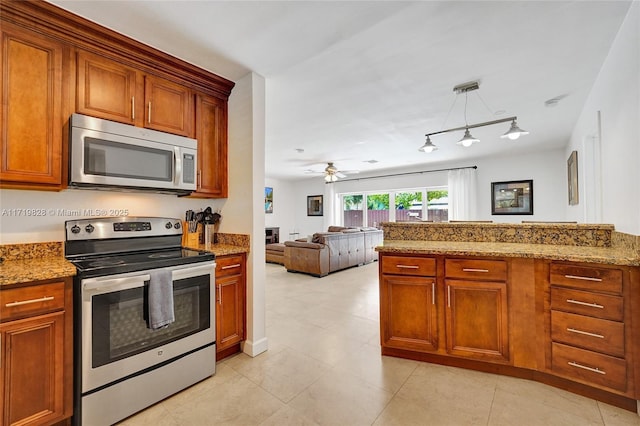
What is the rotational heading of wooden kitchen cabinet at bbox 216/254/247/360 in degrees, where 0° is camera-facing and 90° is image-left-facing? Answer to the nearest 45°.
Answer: approximately 315°

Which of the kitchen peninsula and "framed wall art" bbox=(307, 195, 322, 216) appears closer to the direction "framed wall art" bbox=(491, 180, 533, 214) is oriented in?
the kitchen peninsula

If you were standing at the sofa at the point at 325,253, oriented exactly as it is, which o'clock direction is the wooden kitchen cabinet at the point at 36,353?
The wooden kitchen cabinet is roughly at 8 o'clock from the sofa.

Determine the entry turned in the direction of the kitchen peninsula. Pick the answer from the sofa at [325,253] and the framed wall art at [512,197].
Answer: the framed wall art

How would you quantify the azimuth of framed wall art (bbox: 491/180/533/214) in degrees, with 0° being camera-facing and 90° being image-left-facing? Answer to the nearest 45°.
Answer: approximately 0°

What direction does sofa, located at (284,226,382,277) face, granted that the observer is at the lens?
facing away from the viewer and to the left of the viewer

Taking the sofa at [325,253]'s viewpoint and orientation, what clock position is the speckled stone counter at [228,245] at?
The speckled stone counter is roughly at 8 o'clock from the sofa.

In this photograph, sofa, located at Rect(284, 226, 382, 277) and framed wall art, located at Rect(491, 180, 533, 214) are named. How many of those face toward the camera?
1

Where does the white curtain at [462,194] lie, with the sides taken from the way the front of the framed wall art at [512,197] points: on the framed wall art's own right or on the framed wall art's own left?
on the framed wall art's own right

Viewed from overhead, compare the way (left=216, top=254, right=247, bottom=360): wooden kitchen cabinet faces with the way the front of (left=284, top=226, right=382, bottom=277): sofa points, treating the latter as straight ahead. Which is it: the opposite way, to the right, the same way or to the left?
the opposite way

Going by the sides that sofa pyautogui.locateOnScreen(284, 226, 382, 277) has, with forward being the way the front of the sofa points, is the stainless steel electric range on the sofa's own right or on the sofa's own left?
on the sofa's own left
